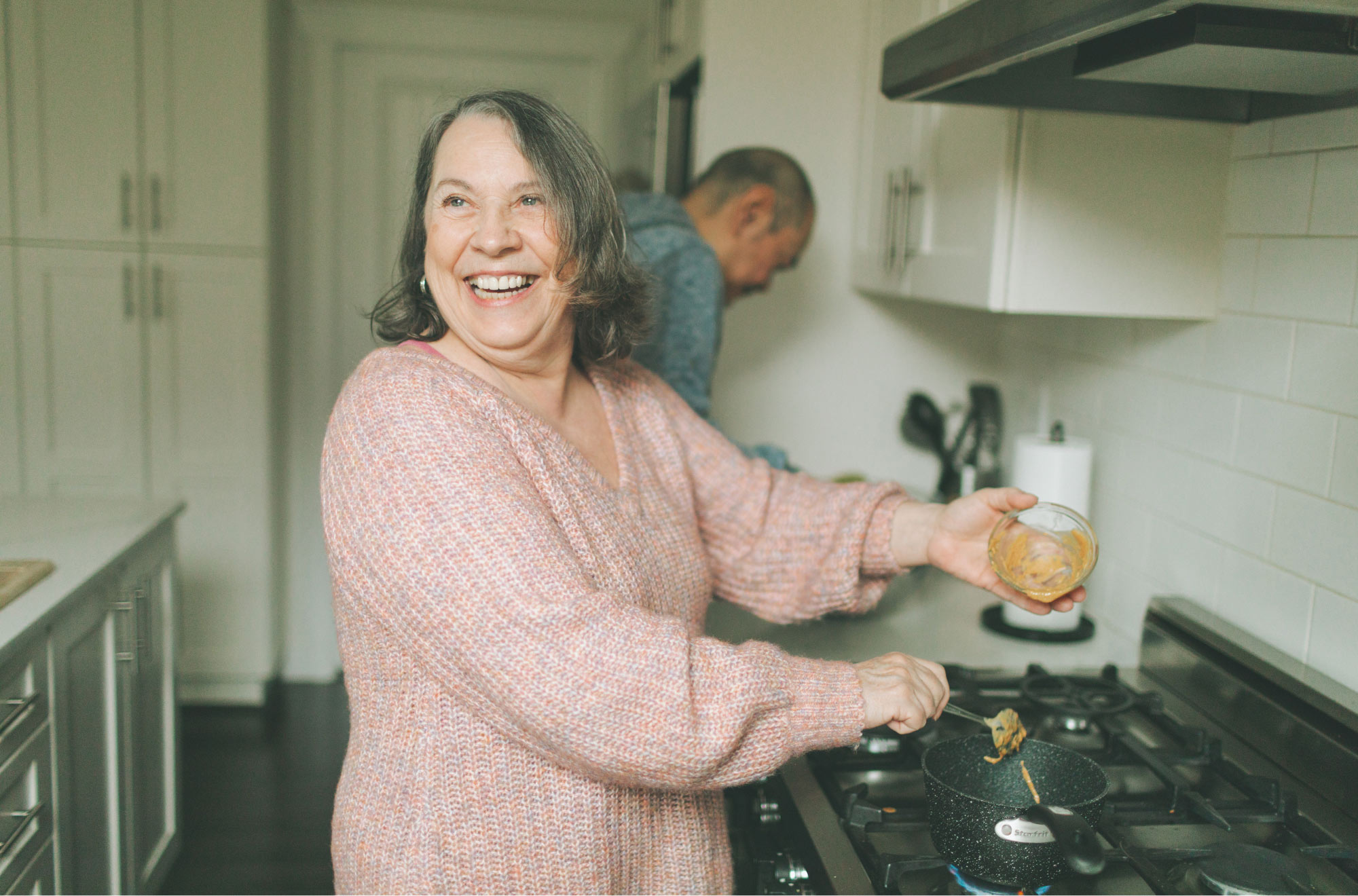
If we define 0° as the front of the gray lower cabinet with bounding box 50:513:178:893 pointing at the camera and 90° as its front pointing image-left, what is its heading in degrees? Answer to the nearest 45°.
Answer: approximately 315°

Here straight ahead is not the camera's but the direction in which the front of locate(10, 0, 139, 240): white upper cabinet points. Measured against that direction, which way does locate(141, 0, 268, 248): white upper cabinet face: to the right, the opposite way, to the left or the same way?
the same way

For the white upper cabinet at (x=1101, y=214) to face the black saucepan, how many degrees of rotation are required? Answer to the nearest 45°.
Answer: approximately 45° to its left

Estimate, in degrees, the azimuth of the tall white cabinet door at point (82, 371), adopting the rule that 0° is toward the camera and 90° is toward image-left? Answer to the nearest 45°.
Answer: approximately 0°

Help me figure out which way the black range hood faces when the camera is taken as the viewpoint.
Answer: facing the viewer and to the left of the viewer

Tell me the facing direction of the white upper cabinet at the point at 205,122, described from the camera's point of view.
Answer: facing the viewer

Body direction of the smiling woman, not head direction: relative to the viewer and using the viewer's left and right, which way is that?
facing the viewer and to the right of the viewer

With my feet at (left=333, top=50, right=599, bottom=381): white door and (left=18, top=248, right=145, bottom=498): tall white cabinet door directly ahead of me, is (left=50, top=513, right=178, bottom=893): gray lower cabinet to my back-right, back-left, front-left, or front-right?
front-left

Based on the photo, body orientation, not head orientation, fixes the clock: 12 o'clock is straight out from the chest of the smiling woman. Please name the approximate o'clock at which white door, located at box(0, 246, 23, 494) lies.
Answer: The white door is roughly at 6 o'clock from the smiling woman.

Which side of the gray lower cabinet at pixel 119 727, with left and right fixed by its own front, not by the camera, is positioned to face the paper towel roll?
front

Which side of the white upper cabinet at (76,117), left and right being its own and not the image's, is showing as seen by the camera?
front

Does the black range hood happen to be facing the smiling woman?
yes
